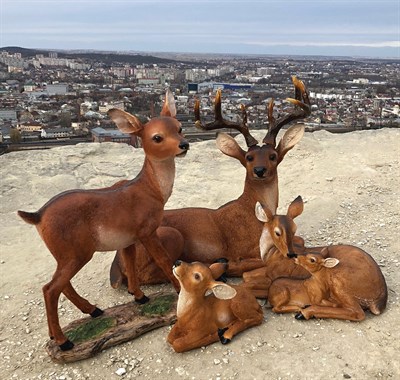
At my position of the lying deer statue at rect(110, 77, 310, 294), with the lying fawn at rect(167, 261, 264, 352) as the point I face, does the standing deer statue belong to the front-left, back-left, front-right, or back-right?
front-right

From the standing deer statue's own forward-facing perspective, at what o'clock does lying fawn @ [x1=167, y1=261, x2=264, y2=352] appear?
The lying fawn is roughly at 1 o'clock from the standing deer statue.

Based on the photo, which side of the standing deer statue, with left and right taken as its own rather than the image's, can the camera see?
right

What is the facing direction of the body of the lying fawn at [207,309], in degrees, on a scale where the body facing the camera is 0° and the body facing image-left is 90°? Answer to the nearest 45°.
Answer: approximately 45°

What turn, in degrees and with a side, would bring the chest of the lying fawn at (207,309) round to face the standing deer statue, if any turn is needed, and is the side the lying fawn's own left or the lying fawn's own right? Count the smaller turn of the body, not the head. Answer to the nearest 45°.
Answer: approximately 45° to the lying fawn's own right

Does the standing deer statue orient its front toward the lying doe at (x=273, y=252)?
yes

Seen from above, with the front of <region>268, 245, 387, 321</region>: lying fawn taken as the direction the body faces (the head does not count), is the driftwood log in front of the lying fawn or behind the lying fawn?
in front

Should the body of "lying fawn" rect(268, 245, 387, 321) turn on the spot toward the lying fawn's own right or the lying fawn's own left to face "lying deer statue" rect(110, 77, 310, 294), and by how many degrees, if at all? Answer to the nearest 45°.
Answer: approximately 45° to the lying fawn's own right

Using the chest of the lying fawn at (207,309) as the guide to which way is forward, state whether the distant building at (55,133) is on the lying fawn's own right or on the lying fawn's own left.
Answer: on the lying fawn's own right

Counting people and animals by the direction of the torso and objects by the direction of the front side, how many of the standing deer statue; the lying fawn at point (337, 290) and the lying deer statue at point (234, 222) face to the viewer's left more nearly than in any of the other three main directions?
1

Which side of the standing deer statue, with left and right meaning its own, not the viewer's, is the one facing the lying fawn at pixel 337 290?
front

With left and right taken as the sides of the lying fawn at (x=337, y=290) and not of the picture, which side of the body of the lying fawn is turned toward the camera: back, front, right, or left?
left

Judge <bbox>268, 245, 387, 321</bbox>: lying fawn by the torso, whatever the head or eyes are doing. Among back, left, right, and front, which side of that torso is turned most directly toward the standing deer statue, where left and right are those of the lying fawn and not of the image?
front

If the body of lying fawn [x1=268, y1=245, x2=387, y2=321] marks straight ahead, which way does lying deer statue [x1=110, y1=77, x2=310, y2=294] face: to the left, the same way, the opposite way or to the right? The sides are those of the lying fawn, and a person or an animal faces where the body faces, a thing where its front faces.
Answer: the opposite way

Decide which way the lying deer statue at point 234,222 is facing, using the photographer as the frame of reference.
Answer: facing to the right of the viewer

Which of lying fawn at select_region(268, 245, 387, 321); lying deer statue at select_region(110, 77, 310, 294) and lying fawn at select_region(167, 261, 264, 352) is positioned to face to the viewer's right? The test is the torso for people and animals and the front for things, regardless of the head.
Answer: the lying deer statue
